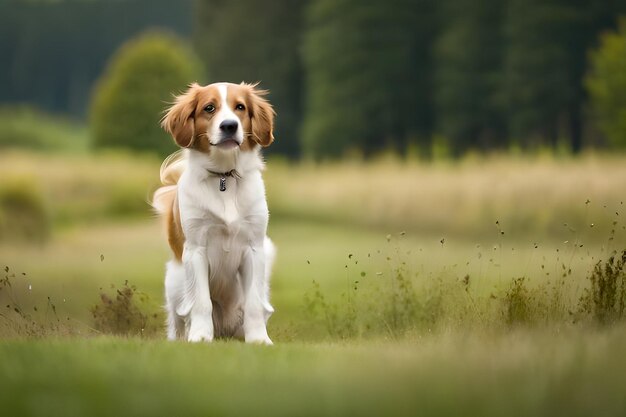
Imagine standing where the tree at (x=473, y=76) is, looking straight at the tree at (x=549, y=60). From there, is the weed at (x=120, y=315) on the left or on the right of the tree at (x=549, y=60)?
right

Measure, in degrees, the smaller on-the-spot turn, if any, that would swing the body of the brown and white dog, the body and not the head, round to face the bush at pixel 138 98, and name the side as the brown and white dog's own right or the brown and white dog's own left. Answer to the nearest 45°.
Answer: approximately 180°

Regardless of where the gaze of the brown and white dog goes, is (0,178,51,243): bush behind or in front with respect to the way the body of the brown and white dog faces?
behind

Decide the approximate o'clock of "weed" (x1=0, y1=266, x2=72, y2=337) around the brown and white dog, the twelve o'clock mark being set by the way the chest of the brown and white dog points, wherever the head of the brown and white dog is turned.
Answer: The weed is roughly at 4 o'clock from the brown and white dog.

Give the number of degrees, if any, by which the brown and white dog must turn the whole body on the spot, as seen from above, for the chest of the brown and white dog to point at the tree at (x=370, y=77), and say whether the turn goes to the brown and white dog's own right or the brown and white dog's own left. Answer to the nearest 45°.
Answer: approximately 180°

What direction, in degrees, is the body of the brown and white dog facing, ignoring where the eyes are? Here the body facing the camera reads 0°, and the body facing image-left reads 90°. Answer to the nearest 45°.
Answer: approximately 0°

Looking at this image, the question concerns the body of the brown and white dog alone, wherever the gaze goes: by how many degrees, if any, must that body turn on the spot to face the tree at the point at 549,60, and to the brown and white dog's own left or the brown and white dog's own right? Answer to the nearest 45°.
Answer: approximately 135° to the brown and white dog's own left

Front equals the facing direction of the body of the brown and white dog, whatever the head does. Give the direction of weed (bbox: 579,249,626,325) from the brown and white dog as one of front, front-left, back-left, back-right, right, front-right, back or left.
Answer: left

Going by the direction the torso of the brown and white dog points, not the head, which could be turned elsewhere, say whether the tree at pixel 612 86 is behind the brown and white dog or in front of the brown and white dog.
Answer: behind

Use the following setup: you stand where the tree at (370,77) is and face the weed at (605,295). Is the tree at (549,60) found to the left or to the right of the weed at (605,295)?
left
